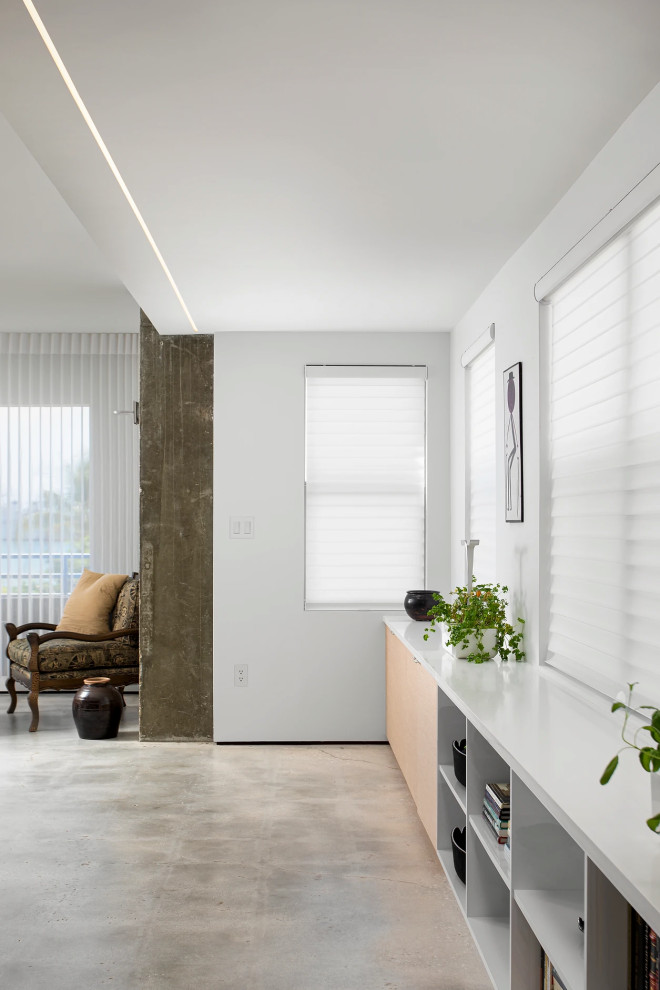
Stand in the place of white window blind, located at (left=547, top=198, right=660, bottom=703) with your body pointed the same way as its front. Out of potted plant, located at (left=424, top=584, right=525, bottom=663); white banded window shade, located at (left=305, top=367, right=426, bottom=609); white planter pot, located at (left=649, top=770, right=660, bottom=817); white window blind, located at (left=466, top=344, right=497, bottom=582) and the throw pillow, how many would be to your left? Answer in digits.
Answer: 1

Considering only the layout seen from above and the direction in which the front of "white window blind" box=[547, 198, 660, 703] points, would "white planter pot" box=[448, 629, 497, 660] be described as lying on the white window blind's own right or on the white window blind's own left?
on the white window blind's own right

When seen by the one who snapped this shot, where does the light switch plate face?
facing the viewer

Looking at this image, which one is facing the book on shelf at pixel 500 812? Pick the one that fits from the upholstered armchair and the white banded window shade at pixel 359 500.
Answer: the white banded window shade

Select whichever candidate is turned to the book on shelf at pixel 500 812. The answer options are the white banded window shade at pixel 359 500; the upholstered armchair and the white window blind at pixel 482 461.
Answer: the white banded window shade

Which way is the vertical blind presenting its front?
toward the camera

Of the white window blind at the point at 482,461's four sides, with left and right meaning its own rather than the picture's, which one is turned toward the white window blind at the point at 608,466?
left

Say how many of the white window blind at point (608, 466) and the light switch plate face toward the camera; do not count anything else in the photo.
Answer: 1

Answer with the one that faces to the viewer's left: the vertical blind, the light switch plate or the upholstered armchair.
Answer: the upholstered armchair

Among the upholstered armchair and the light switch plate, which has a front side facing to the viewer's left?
the upholstered armchair

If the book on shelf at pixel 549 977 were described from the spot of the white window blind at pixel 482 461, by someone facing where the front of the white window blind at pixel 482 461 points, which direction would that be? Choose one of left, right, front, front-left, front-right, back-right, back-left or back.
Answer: left

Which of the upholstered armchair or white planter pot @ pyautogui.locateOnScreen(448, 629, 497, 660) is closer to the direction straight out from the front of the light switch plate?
the white planter pot

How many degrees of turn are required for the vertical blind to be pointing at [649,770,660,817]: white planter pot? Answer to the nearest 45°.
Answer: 0° — it already faces it

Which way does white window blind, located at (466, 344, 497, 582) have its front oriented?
to the viewer's left

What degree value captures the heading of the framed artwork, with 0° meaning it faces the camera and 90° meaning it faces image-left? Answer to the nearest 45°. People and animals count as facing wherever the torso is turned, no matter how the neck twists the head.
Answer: approximately 90°

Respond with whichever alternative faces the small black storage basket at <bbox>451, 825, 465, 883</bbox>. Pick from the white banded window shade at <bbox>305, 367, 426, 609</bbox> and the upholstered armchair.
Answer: the white banded window shade
